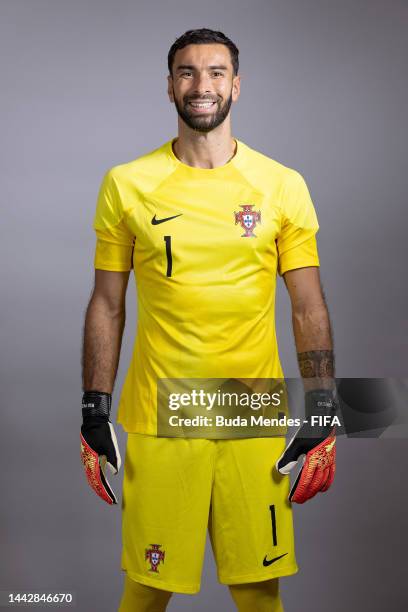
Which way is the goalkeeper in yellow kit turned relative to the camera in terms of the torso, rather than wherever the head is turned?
toward the camera

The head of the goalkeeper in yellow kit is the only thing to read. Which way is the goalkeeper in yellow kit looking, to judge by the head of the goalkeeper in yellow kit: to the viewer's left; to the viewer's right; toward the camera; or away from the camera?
toward the camera
